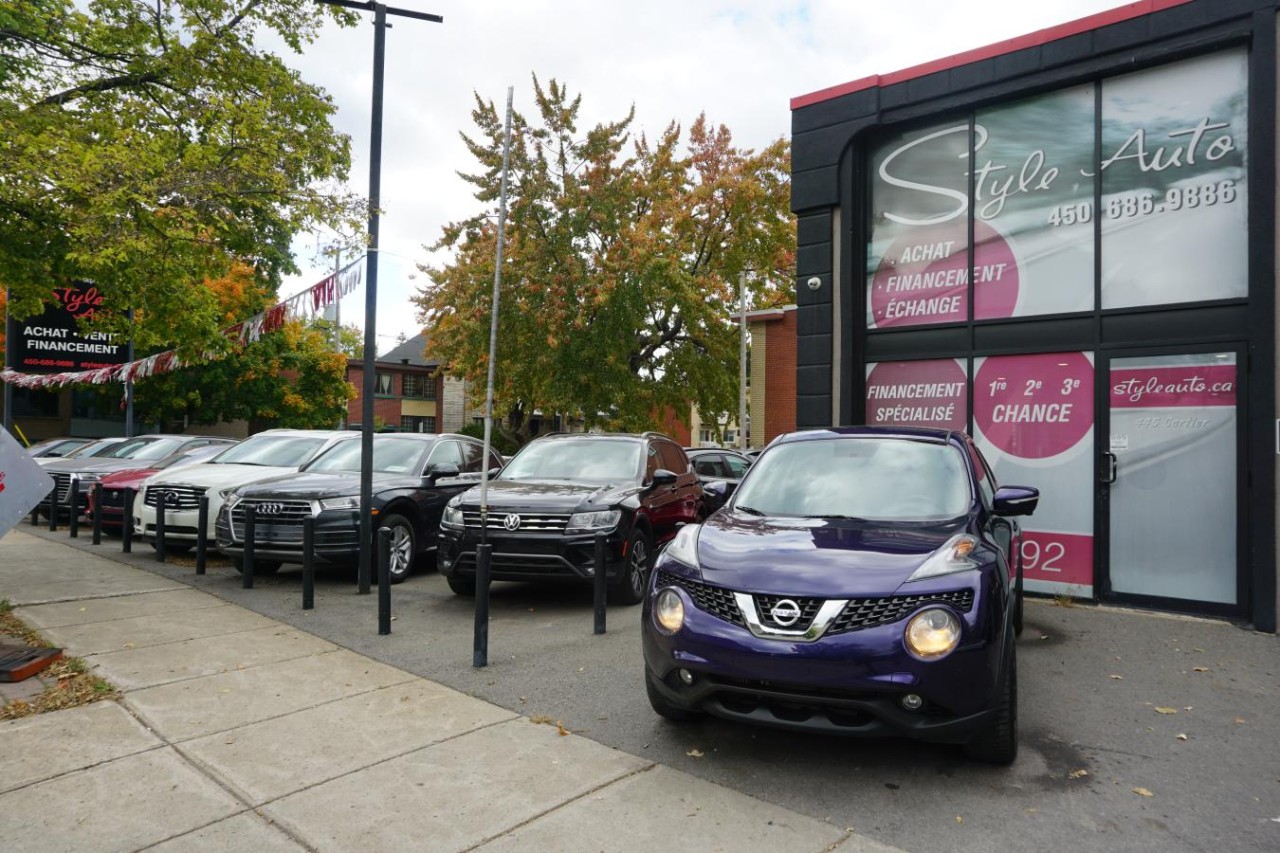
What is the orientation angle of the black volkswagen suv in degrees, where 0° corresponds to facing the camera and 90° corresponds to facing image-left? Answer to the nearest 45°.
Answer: approximately 45°

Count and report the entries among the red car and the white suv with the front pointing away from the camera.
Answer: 0

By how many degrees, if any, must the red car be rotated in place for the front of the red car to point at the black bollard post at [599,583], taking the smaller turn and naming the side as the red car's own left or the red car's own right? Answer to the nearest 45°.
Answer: approximately 90° to the red car's own left

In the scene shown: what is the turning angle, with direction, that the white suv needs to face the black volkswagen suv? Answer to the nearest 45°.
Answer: approximately 90° to its left

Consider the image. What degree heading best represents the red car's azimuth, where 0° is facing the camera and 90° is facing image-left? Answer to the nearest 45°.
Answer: approximately 45°

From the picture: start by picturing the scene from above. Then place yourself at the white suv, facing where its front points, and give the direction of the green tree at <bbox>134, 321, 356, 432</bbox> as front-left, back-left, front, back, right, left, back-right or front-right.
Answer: back-right

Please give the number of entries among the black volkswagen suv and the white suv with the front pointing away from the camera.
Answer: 0
